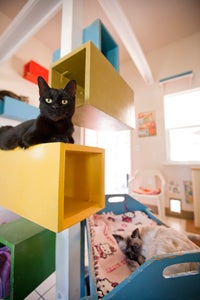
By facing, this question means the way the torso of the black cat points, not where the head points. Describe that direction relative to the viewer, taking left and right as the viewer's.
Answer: facing the viewer and to the right of the viewer

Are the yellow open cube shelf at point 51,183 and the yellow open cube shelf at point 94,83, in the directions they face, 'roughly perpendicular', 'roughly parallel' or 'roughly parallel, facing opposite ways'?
roughly perpendicular

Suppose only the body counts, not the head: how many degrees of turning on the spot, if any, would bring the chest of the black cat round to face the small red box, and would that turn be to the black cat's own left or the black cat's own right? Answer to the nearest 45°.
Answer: approximately 135° to the black cat's own left

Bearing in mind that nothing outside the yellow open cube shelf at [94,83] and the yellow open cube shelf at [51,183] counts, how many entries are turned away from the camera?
0
